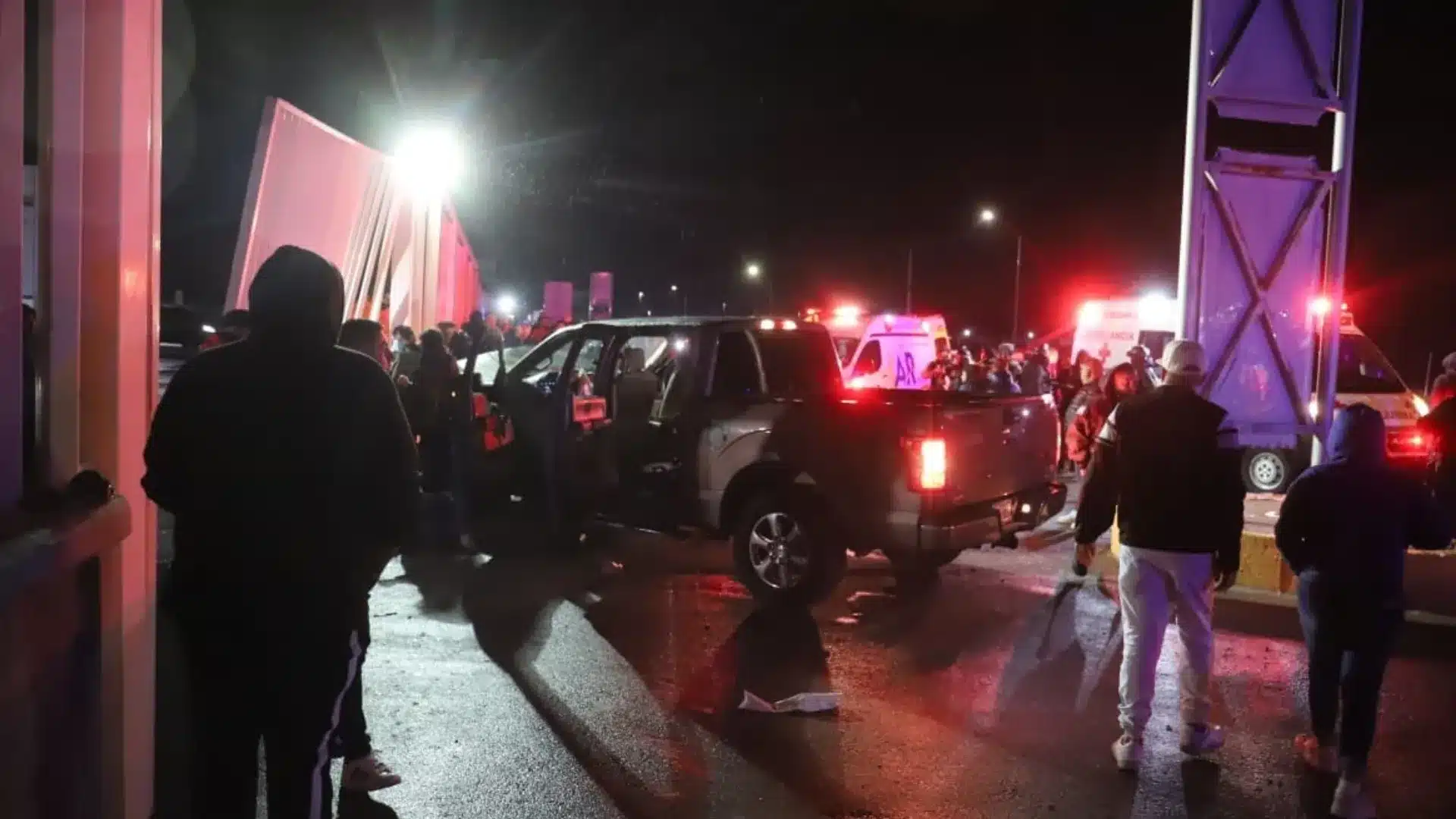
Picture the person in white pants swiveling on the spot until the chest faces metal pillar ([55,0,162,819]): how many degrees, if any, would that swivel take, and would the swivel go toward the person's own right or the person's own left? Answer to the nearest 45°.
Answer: approximately 135° to the person's own left

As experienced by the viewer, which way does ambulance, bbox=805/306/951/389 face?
facing the viewer and to the left of the viewer

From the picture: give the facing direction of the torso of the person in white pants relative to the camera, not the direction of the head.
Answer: away from the camera

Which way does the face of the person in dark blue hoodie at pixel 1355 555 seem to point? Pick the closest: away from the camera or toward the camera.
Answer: away from the camera

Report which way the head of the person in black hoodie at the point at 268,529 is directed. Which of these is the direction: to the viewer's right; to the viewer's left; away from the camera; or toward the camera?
away from the camera

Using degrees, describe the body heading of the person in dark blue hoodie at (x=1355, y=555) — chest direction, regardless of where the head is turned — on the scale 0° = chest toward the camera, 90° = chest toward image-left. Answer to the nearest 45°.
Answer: approximately 180°

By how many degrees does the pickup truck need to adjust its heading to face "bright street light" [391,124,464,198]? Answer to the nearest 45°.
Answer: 0° — it already faces it

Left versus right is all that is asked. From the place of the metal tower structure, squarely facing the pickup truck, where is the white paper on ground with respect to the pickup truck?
left

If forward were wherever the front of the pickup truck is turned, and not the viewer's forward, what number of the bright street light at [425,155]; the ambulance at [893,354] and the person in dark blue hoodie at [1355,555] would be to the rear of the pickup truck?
1

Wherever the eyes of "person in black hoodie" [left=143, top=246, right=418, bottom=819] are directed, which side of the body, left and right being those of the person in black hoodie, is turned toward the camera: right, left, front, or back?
back

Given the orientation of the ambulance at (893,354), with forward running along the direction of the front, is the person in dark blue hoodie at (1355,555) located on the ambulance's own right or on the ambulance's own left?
on the ambulance's own left

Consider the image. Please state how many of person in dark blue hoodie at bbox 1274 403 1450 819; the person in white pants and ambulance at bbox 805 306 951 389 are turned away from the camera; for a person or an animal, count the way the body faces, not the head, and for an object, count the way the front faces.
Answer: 2

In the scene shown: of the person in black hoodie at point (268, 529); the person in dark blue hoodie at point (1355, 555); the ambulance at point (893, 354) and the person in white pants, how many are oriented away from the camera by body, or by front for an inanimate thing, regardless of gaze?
3

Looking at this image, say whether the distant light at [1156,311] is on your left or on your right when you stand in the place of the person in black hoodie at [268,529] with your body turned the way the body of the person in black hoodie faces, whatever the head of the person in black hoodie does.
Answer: on your right

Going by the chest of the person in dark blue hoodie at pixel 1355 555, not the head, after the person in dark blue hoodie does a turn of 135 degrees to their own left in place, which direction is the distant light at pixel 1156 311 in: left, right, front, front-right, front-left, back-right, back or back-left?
back-right

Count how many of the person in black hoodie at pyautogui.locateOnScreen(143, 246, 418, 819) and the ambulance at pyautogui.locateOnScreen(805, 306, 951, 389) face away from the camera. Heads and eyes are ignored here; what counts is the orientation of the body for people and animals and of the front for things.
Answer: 1

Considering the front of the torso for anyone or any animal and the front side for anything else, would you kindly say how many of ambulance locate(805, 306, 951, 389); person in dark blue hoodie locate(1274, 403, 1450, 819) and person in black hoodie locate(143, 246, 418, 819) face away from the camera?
2

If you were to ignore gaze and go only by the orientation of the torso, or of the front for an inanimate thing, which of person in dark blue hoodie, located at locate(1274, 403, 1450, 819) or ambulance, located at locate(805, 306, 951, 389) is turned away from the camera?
the person in dark blue hoodie

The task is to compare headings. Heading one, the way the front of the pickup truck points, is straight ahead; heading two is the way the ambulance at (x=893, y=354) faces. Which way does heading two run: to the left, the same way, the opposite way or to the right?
to the left

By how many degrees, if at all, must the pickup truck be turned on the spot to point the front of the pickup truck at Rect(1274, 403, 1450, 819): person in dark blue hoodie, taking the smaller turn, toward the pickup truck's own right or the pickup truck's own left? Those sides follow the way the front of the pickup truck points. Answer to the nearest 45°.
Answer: approximately 180°

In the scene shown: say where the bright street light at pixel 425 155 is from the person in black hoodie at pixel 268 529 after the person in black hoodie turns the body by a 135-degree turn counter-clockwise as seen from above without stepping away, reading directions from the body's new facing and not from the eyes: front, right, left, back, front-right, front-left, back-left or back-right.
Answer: back-right
